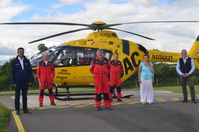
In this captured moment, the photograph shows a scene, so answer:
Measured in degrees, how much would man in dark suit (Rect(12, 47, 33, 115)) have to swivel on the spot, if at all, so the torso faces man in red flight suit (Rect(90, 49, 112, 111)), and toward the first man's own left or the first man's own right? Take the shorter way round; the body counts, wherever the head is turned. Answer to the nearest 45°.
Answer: approximately 90° to the first man's own left

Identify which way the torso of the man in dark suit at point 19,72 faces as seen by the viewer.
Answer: toward the camera

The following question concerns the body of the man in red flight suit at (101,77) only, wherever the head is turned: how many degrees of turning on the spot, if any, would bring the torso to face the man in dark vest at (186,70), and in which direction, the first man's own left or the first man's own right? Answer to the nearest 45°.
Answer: approximately 135° to the first man's own left

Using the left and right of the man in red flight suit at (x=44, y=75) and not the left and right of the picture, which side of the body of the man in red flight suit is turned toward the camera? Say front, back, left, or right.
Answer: front

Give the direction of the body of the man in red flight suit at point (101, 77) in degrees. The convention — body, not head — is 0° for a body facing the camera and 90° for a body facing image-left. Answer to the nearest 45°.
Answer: approximately 0°

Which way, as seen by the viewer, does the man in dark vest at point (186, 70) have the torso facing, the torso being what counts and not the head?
toward the camera

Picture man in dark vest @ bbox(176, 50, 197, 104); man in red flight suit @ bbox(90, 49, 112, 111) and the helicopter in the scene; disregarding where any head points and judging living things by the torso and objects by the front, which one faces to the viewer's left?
the helicopter

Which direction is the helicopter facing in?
to the viewer's left

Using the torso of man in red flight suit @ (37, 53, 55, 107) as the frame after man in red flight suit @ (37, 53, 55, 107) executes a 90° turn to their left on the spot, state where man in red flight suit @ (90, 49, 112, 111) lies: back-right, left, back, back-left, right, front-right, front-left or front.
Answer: front-right

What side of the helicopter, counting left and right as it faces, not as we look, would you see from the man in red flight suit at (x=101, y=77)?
left

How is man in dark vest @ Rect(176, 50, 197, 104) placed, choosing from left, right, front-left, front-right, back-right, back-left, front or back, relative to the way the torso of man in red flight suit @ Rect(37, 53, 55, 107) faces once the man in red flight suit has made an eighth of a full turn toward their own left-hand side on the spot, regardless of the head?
front-left

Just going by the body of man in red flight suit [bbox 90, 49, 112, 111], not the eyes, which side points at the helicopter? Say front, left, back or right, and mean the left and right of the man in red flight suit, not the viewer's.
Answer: back

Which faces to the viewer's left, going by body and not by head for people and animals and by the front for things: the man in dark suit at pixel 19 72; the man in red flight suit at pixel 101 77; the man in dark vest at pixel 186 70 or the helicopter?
the helicopter

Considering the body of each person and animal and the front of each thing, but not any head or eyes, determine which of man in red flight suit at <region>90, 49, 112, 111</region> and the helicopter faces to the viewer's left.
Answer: the helicopter

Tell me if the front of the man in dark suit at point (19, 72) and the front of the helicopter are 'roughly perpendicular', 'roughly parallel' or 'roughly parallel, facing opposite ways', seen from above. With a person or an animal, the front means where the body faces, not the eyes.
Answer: roughly perpendicular
